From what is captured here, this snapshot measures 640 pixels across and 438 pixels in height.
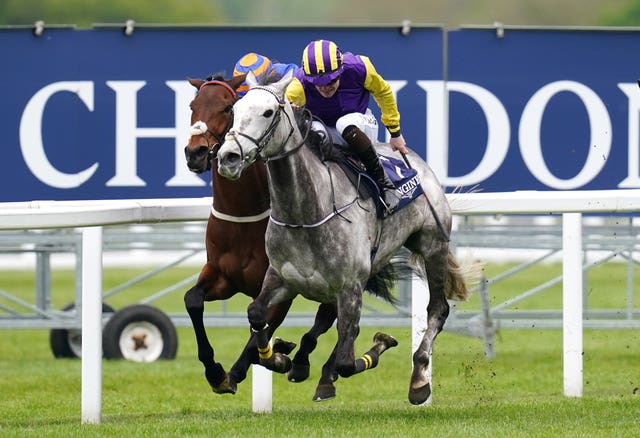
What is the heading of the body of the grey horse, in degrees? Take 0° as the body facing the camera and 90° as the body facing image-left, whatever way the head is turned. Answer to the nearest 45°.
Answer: approximately 45°

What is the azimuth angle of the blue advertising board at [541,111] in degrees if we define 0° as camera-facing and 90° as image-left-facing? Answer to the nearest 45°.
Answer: approximately 0°

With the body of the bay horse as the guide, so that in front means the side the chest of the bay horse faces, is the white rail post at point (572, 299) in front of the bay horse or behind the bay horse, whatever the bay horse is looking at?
behind

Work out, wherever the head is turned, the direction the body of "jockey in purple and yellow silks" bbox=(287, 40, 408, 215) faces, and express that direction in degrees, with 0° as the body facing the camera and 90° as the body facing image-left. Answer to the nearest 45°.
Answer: approximately 45°

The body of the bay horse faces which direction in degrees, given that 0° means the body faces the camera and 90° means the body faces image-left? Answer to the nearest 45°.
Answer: approximately 45°
